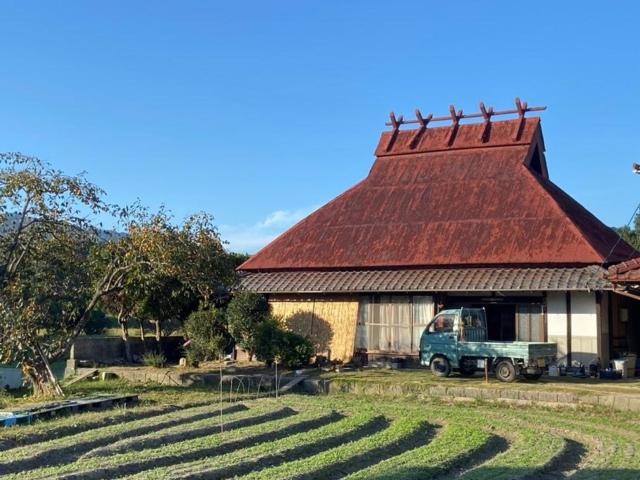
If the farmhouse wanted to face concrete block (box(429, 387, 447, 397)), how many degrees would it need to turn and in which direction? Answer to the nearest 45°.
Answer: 0° — it already faces it

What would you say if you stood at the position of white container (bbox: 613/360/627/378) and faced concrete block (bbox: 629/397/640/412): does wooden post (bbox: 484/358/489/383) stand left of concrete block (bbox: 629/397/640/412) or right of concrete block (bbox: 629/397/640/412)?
right

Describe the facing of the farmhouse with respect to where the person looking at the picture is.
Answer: facing the viewer

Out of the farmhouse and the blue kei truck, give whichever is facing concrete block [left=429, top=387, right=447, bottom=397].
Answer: the farmhouse

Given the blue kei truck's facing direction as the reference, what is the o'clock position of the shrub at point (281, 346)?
The shrub is roughly at 11 o'clock from the blue kei truck.

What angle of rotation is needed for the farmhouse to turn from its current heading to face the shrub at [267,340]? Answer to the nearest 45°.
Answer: approximately 45° to its right

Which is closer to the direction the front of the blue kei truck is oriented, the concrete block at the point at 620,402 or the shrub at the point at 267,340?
the shrub

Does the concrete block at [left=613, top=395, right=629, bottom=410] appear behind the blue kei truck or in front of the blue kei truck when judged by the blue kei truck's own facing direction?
behind

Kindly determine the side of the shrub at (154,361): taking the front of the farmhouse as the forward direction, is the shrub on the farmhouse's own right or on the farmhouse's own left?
on the farmhouse's own right

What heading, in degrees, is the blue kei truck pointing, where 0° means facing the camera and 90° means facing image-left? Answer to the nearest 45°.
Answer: approximately 135°

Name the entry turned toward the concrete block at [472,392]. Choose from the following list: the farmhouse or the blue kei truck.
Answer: the farmhouse

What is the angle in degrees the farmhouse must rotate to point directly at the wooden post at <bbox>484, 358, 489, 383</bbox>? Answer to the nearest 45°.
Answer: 0° — it already faces it

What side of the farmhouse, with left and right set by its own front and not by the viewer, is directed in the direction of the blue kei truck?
front

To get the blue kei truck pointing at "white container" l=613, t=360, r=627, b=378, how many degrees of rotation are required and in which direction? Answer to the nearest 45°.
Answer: approximately 135° to its right

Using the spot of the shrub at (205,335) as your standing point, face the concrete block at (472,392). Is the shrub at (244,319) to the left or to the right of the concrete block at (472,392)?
left

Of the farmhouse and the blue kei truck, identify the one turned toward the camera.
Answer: the farmhouse
